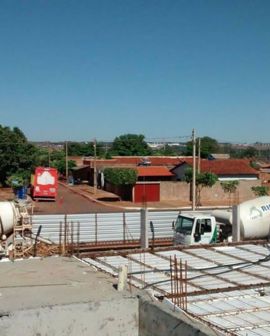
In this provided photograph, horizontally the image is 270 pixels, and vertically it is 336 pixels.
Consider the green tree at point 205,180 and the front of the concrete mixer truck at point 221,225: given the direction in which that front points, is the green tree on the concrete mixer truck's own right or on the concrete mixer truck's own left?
on the concrete mixer truck's own right

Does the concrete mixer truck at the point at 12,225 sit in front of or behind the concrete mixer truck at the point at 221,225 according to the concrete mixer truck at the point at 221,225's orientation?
in front

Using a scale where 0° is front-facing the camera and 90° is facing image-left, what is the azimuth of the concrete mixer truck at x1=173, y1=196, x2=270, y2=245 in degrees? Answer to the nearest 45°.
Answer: approximately 45°

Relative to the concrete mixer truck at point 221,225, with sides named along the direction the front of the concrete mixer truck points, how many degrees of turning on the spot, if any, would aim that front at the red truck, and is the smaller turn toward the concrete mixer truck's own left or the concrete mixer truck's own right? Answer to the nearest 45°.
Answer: approximately 90° to the concrete mixer truck's own right

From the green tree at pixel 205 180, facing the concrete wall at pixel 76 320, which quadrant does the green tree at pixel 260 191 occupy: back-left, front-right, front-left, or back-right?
back-left

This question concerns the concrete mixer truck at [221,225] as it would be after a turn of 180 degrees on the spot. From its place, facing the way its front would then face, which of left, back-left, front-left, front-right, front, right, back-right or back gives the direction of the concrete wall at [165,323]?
back-right

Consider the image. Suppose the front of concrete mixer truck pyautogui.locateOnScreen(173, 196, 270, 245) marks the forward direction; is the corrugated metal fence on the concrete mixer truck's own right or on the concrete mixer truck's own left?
on the concrete mixer truck's own right
